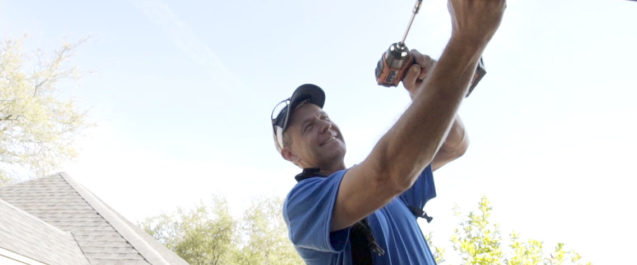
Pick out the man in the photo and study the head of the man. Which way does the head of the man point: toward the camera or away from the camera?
toward the camera

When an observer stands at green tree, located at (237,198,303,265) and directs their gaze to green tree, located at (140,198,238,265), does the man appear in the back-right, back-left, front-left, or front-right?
back-left

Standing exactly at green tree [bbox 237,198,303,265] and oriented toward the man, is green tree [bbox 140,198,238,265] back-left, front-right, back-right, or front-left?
back-right

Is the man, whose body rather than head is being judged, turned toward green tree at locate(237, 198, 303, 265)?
no

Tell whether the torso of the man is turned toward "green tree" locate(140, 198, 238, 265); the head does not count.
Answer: no

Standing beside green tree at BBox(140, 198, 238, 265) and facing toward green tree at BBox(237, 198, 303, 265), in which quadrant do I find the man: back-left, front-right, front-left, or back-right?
front-right
